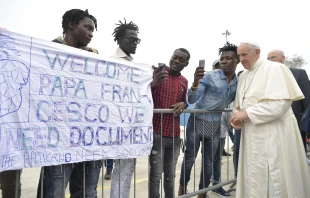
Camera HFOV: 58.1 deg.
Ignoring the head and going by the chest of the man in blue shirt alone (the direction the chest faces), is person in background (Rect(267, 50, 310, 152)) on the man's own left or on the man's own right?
on the man's own left

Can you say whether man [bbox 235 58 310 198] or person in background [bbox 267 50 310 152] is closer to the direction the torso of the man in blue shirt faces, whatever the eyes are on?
the man

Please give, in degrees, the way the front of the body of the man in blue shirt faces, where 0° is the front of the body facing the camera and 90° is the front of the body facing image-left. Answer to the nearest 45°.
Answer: approximately 0°

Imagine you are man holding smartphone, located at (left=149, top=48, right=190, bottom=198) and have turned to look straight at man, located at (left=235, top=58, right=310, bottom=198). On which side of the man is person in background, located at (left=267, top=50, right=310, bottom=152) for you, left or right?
left

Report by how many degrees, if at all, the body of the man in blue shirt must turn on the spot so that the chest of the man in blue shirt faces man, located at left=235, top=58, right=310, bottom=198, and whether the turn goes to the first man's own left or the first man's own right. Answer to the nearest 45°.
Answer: approximately 45° to the first man's own left
